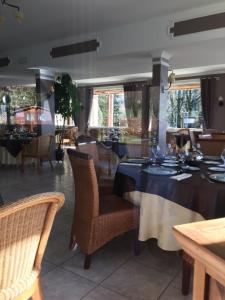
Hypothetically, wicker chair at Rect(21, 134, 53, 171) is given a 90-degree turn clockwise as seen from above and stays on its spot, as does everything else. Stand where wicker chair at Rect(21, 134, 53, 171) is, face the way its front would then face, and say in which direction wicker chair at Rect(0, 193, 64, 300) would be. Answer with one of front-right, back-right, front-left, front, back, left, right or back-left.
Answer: back-right

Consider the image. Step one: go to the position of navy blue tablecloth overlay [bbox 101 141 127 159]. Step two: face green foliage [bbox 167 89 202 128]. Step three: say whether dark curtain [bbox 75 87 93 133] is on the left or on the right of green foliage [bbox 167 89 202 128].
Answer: left

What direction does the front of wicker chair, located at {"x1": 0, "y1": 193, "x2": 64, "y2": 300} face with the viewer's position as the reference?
facing away from the viewer and to the left of the viewer

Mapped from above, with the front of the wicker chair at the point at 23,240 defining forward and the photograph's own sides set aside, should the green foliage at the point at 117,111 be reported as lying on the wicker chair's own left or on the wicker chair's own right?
on the wicker chair's own right

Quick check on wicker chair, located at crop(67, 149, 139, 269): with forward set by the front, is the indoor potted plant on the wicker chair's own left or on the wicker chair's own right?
on the wicker chair's own left

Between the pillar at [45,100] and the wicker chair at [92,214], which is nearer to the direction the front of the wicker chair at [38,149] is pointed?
the pillar

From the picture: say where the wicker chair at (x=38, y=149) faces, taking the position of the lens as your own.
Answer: facing away from the viewer and to the left of the viewer

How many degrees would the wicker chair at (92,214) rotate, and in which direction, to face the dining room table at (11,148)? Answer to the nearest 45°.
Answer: approximately 90° to its left

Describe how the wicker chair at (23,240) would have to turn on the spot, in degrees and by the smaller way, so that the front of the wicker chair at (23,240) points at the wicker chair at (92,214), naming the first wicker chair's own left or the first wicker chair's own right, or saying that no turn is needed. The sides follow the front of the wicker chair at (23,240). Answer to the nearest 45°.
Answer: approximately 90° to the first wicker chair's own right

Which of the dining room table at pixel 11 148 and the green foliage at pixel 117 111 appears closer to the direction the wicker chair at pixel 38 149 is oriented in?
the dining room table

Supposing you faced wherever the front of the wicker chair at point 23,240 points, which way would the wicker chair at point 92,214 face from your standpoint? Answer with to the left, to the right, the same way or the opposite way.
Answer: to the right
